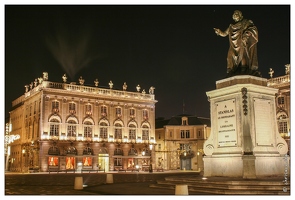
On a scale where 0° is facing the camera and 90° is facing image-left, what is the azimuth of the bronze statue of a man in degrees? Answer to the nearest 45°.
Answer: approximately 45°
